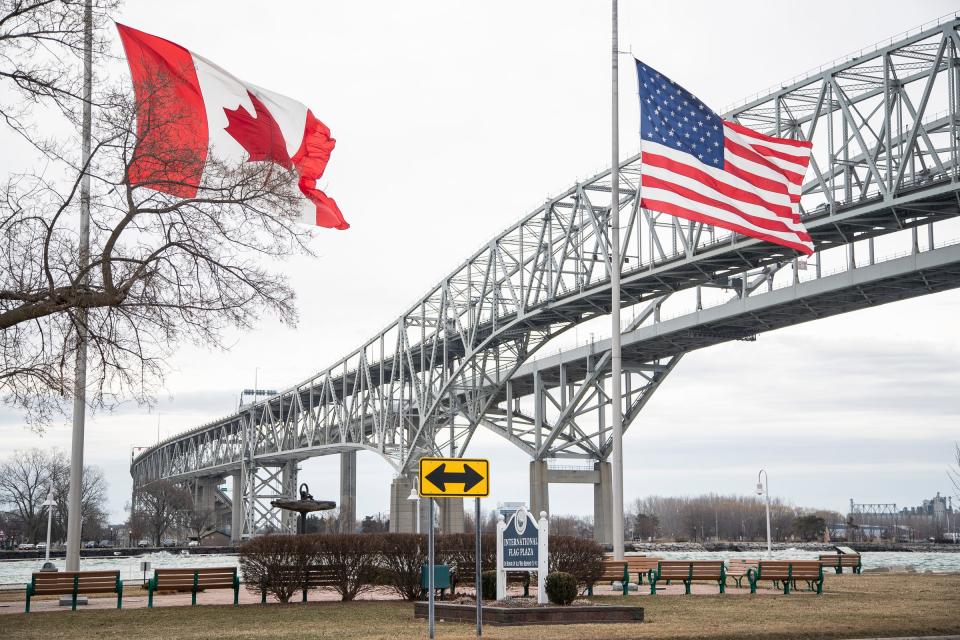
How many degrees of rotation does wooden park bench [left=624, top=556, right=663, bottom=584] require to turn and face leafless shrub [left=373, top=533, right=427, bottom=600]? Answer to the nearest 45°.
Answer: approximately 135° to its left

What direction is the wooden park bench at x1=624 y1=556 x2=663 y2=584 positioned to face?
away from the camera

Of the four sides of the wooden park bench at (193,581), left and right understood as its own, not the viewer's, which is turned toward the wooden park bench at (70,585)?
left

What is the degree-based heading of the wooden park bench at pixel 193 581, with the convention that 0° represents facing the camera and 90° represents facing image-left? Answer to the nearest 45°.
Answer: approximately 180°

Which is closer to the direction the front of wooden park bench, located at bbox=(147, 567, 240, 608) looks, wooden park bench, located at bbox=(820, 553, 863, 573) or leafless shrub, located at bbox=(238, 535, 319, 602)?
the wooden park bench

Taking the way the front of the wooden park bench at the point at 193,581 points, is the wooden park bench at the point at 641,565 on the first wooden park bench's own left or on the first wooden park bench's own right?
on the first wooden park bench's own right

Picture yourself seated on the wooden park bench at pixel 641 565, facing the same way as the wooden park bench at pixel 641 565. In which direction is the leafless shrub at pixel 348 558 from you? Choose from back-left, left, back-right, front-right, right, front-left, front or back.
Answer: back-left

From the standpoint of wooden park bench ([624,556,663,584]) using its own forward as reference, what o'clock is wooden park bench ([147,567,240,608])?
wooden park bench ([147,567,240,608]) is roughly at 8 o'clock from wooden park bench ([624,556,663,584]).

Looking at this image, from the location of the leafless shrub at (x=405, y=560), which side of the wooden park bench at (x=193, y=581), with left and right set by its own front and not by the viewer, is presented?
right

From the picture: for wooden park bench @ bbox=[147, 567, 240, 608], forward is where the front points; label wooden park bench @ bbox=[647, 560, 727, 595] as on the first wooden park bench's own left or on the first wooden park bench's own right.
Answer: on the first wooden park bench's own right

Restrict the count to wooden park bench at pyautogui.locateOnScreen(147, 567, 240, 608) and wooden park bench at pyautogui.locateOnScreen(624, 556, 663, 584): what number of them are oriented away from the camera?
2
